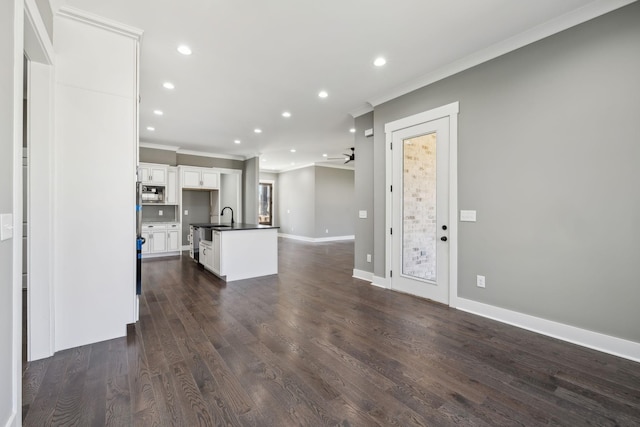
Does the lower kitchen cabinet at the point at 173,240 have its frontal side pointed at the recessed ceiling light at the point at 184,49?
yes

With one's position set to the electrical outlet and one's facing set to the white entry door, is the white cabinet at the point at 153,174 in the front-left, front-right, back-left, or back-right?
front-left

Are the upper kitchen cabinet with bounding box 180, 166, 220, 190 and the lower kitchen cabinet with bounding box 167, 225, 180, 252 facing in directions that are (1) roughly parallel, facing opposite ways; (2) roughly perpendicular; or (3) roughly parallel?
roughly parallel

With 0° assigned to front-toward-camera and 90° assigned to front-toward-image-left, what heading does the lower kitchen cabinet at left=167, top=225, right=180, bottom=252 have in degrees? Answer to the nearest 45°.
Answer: approximately 0°

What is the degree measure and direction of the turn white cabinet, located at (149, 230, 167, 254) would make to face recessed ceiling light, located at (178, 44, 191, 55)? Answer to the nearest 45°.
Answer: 0° — it already faces it

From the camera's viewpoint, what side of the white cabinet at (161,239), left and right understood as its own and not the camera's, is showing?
front

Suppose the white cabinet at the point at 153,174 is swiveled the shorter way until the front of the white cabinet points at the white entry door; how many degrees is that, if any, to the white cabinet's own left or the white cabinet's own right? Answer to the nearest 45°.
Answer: approximately 45° to the white cabinet's own left

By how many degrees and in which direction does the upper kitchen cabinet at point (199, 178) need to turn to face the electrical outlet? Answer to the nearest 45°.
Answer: approximately 45° to its left

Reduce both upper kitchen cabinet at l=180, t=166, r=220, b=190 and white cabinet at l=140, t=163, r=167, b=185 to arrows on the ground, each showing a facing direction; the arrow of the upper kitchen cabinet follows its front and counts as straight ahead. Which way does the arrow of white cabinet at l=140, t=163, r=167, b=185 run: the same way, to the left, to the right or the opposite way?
the same way

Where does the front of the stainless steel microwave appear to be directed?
toward the camera

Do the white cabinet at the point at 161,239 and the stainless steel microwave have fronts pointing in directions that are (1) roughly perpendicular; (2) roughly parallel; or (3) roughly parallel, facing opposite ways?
roughly parallel

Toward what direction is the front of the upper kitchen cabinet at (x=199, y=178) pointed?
toward the camera

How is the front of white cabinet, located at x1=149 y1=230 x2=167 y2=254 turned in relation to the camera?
facing the viewer
